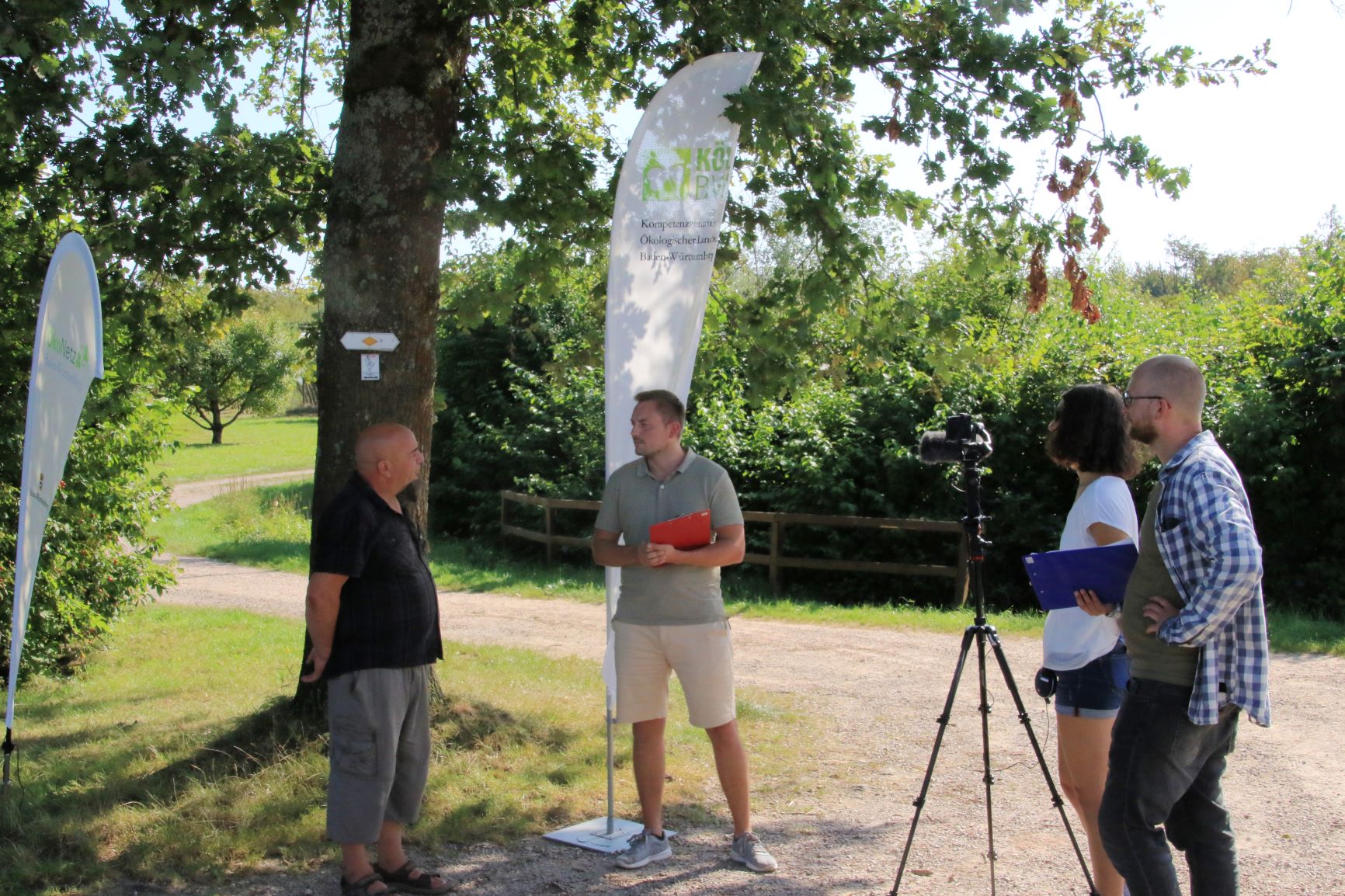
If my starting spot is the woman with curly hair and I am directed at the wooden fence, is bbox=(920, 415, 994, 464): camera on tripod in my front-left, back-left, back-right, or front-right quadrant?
front-left

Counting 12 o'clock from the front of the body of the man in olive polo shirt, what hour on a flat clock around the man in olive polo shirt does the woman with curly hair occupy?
The woman with curly hair is roughly at 10 o'clock from the man in olive polo shirt.

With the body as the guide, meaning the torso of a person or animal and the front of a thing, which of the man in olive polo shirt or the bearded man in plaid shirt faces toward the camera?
the man in olive polo shirt

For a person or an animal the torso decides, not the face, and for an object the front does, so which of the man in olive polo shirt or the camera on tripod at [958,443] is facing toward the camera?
the man in olive polo shirt

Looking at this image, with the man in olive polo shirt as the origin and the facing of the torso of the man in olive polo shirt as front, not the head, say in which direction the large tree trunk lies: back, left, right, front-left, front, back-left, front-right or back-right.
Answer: back-right

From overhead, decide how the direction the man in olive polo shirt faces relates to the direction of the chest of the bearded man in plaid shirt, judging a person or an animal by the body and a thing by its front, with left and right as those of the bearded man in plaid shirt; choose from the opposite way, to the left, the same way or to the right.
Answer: to the left

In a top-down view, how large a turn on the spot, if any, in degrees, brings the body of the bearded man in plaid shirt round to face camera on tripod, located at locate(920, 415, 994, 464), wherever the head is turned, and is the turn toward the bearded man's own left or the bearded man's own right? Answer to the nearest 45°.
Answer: approximately 45° to the bearded man's own right

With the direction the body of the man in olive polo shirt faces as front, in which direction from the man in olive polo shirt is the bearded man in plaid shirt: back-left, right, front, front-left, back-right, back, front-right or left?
front-left

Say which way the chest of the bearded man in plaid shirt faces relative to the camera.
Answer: to the viewer's left

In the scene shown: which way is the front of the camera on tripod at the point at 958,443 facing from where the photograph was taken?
facing to the left of the viewer

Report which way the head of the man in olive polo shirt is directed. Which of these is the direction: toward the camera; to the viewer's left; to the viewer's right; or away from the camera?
to the viewer's left

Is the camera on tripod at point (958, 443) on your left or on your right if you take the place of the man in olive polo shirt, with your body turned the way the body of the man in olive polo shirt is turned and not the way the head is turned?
on your left

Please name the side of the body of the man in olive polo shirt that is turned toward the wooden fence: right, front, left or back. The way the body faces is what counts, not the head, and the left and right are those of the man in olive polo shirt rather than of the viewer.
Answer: back

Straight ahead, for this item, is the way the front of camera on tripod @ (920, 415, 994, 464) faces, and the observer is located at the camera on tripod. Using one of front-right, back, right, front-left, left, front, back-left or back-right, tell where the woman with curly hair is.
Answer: back-left

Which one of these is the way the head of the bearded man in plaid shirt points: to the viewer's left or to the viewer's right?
to the viewer's left

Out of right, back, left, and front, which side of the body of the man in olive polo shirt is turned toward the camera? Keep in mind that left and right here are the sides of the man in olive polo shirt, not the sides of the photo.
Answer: front
